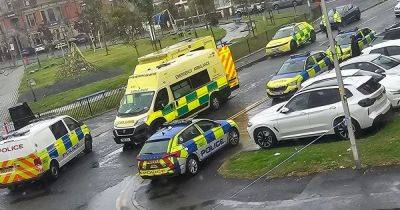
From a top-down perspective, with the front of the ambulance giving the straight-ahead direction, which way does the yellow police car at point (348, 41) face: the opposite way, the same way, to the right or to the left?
the same way

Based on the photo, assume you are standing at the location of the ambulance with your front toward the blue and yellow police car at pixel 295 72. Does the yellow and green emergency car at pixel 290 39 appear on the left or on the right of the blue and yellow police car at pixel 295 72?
left

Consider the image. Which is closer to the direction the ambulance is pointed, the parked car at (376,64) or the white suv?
the white suv

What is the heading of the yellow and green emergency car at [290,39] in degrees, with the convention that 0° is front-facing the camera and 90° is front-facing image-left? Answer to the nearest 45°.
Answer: approximately 45°

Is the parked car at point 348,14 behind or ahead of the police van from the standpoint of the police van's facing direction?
ahead

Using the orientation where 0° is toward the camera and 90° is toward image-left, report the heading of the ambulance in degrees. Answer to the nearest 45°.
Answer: approximately 45°

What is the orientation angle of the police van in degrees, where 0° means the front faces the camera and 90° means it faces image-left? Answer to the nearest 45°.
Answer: approximately 225°

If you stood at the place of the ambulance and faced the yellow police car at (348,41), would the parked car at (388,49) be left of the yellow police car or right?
right

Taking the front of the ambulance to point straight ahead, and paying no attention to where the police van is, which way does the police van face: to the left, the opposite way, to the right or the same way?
the opposite way

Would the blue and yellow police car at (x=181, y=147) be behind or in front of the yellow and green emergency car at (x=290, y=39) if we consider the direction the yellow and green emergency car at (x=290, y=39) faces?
in front

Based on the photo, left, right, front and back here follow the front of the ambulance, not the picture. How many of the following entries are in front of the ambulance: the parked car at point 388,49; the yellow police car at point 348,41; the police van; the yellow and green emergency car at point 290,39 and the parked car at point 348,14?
1

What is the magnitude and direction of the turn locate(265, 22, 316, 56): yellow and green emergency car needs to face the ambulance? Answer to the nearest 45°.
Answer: approximately 45° to its left

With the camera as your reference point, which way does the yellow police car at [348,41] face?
facing the viewer and to the left of the viewer

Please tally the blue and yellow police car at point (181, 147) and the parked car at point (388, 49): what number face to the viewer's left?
1

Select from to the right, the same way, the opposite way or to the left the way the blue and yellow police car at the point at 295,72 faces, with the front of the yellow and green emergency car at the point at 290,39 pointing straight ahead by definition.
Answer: the same way
